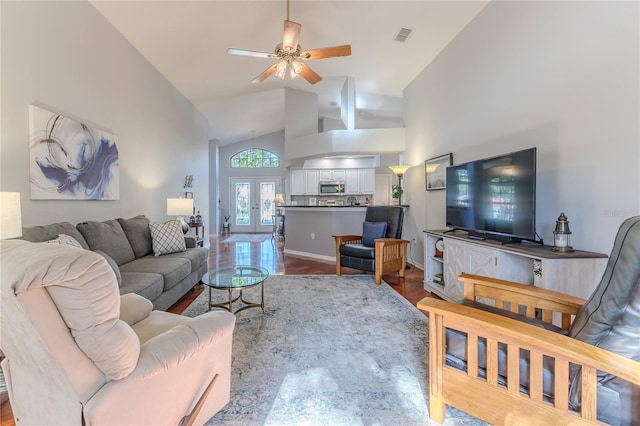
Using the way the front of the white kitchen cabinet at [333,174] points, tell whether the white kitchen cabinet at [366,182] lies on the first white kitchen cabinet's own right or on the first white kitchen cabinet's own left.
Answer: on the first white kitchen cabinet's own left

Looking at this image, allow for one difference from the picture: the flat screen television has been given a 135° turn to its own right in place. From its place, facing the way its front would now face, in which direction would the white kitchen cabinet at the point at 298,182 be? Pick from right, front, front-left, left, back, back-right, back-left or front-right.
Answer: front-left

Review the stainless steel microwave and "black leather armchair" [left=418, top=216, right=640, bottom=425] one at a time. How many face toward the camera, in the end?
1

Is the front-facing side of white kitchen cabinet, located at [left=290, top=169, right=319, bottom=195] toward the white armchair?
yes

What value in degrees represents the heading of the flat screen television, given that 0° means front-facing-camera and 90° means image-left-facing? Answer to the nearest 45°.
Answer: approximately 45°

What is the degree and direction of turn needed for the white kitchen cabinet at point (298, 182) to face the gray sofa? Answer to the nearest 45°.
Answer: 0° — it already faces it

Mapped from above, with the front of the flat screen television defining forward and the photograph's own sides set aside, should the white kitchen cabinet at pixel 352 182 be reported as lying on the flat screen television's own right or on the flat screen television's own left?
on the flat screen television's own right

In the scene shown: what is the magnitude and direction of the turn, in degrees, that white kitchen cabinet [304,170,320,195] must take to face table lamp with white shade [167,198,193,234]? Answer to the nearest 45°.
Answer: approximately 45° to its right

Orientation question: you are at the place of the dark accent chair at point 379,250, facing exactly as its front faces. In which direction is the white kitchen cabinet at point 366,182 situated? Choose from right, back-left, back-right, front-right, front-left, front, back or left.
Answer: back-right

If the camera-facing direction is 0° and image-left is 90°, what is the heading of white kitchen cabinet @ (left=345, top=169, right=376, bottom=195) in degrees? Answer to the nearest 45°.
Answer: approximately 0°
